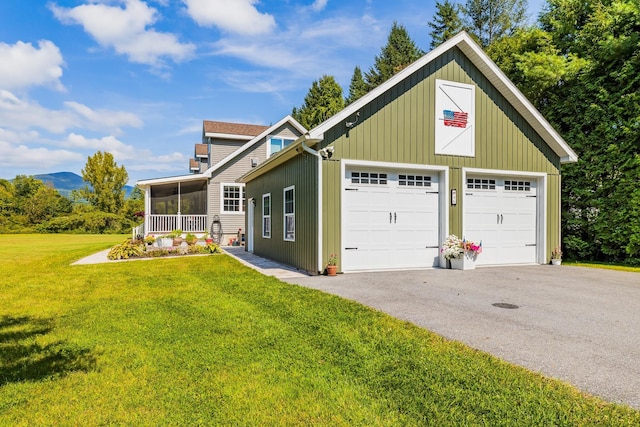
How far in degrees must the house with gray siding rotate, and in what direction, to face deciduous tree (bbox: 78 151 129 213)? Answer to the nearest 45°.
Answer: approximately 45° to its right

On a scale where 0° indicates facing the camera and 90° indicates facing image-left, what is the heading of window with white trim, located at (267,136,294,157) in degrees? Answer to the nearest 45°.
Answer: approximately 0°

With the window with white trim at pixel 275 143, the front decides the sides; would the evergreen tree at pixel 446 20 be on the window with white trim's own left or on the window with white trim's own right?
on the window with white trim's own left

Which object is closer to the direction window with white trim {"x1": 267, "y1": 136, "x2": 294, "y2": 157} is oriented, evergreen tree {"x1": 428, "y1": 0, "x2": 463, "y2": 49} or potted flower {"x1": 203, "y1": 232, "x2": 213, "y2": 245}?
the potted flower

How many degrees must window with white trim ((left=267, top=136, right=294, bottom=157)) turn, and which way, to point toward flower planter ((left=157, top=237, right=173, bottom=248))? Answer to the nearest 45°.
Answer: approximately 45° to its right

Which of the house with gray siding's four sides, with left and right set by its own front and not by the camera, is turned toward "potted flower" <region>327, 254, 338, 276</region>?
left

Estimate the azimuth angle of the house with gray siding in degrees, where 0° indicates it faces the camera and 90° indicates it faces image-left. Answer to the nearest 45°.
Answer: approximately 90°

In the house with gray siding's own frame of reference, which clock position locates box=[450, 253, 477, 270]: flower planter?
The flower planter is roughly at 8 o'clock from the house with gray siding.

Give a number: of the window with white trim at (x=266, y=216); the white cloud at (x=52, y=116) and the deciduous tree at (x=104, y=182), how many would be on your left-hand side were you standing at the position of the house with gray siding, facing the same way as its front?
1

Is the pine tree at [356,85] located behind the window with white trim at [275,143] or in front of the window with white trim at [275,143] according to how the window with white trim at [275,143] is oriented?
behind
